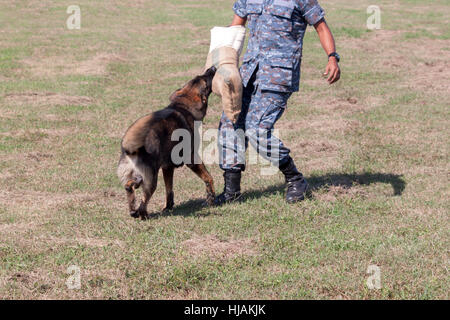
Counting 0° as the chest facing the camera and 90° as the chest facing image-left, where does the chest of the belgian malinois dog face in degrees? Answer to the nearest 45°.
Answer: approximately 225°

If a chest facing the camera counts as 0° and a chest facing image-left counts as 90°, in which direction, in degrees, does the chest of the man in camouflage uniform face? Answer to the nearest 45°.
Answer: approximately 45°

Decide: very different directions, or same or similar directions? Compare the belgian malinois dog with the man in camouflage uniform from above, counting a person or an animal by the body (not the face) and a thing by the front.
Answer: very different directions

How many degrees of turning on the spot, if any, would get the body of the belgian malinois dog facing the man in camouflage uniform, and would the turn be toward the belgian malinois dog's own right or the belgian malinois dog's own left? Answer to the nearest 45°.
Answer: approximately 45° to the belgian malinois dog's own right

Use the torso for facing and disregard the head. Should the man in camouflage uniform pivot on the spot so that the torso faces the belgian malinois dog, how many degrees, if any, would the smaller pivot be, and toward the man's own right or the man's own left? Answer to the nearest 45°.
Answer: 0° — they already face it
